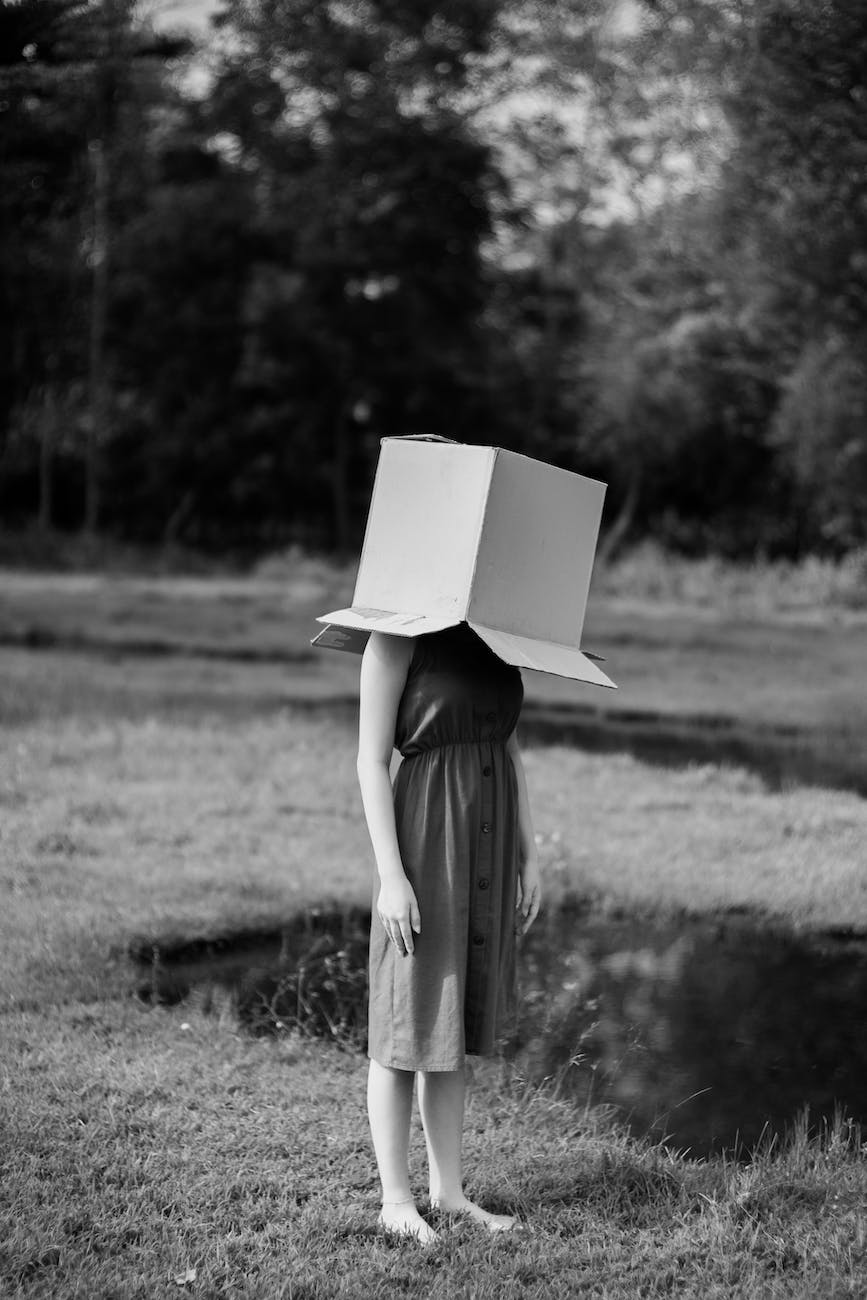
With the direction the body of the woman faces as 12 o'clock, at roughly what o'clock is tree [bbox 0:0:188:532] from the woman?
The tree is roughly at 7 o'clock from the woman.

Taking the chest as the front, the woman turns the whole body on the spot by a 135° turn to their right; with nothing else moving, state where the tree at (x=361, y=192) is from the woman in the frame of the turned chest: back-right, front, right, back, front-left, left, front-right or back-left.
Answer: right

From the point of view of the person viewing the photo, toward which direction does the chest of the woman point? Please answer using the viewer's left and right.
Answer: facing the viewer and to the right of the viewer
